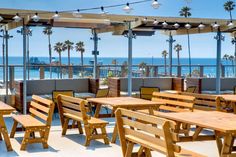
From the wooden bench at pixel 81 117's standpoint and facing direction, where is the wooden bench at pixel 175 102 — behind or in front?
in front

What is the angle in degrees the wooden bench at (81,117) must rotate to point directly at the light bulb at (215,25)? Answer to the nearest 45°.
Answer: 0° — it already faces it

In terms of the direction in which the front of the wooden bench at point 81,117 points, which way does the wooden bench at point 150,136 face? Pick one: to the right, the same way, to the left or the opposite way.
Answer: the same way

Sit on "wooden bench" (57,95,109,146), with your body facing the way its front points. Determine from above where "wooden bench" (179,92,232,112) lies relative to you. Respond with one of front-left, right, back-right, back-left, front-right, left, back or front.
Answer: front-right

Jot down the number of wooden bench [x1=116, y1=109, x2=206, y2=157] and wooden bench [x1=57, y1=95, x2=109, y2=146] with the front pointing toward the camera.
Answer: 0

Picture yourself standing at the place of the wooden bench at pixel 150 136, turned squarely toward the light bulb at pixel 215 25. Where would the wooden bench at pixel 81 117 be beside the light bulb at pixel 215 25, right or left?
left

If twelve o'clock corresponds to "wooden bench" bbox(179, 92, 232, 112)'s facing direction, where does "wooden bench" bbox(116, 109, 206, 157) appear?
"wooden bench" bbox(116, 109, 206, 157) is roughly at 5 o'clock from "wooden bench" bbox(179, 92, 232, 112).

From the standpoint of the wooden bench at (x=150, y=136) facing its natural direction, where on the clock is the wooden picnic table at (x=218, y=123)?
The wooden picnic table is roughly at 1 o'clock from the wooden bench.

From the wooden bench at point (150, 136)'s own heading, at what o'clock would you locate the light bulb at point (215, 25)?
The light bulb is roughly at 11 o'clock from the wooden bench.

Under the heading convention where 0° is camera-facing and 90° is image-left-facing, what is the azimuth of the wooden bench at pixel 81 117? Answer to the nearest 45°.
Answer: approximately 225°

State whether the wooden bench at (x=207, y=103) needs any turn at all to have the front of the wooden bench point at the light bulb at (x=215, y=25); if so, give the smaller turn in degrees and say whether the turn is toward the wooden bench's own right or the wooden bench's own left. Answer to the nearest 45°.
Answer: approximately 45° to the wooden bench's own left

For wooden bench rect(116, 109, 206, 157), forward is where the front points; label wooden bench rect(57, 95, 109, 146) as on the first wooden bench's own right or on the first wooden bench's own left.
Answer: on the first wooden bench's own left
